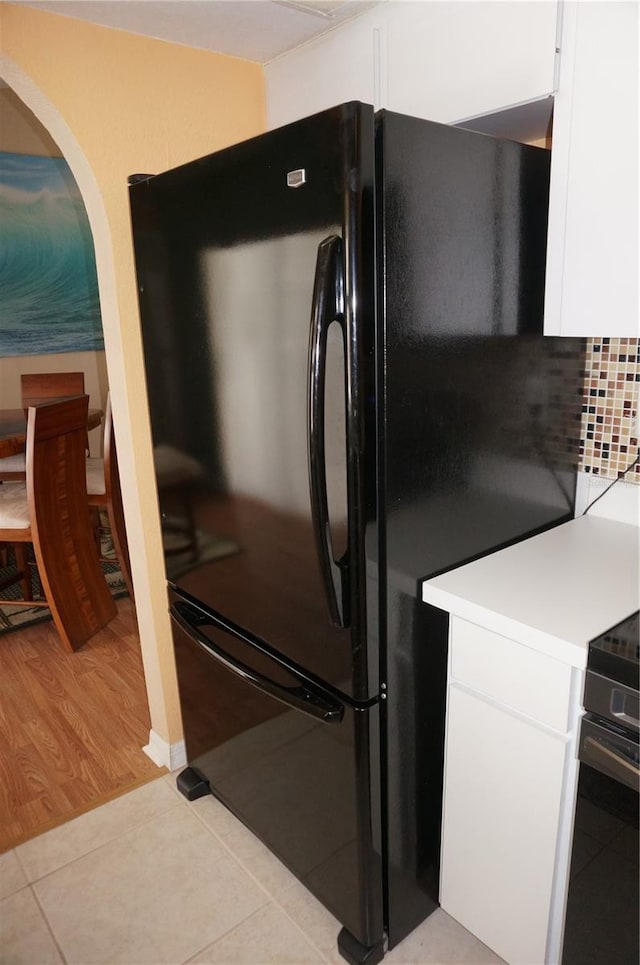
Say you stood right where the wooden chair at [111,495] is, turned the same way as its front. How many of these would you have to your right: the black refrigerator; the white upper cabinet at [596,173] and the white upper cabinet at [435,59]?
0

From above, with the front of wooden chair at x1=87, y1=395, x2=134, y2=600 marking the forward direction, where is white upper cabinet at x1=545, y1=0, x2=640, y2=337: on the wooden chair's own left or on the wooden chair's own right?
on the wooden chair's own left

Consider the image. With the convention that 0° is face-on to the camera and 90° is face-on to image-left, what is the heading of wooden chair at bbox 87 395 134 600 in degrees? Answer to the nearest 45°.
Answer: approximately 90°

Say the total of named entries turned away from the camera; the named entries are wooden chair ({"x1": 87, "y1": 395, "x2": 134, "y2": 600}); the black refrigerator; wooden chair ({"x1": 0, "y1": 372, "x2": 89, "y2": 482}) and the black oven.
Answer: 0

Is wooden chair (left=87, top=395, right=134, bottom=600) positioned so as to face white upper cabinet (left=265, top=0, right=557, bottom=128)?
no

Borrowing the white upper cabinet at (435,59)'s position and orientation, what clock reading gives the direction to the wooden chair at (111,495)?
The wooden chair is roughly at 3 o'clock from the white upper cabinet.

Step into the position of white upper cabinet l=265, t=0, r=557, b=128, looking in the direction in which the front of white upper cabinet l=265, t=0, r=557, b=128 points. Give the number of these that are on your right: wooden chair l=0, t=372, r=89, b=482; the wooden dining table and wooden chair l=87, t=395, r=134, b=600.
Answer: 3

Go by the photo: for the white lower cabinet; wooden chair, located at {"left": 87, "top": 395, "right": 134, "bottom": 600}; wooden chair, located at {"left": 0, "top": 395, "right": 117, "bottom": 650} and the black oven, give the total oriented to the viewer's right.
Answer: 0

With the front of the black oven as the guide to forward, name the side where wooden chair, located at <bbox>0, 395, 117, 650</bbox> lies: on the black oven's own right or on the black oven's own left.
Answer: on the black oven's own right

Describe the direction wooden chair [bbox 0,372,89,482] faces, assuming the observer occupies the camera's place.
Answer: facing the viewer and to the left of the viewer

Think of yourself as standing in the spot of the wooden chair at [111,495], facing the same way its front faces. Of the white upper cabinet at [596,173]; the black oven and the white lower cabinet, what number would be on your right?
0

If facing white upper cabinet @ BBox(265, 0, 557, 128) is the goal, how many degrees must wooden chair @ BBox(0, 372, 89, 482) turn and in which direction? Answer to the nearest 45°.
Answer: approximately 45° to its left

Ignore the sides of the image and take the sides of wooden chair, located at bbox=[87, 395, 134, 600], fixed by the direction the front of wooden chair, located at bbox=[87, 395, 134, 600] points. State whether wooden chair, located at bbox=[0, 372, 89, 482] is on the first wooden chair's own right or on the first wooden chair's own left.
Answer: on the first wooden chair's own right

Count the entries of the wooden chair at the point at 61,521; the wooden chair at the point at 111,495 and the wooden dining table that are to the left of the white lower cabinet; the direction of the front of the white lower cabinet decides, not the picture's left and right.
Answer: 0

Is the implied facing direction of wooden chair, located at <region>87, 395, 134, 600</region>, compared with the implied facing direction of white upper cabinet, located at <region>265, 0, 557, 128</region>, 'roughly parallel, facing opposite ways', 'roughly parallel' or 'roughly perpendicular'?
roughly parallel

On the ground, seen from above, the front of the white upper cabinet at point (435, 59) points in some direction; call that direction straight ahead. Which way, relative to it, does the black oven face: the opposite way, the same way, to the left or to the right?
the same way
